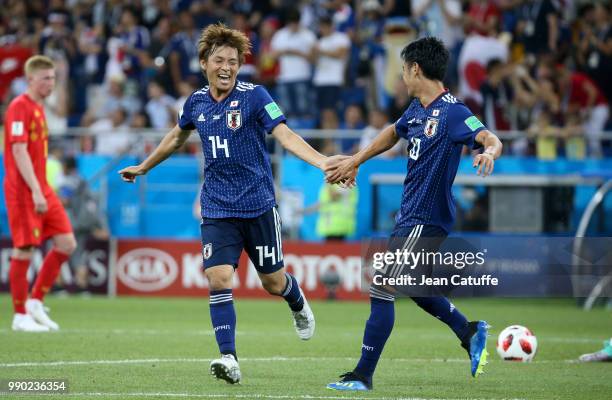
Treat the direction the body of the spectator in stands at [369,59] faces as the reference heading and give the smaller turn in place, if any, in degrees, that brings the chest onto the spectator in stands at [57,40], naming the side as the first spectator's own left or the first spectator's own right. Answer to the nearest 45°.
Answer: approximately 90° to the first spectator's own right

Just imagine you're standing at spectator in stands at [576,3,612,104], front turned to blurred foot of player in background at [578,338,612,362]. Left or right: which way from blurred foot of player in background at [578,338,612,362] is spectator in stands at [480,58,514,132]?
right

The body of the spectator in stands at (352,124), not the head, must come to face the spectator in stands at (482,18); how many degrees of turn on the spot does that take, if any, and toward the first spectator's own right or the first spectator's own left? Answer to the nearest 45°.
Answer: approximately 135° to the first spectator's own left

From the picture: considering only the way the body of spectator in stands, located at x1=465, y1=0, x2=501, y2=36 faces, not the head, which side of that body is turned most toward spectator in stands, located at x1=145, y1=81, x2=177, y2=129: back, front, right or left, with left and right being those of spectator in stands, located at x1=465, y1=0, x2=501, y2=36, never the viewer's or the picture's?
right

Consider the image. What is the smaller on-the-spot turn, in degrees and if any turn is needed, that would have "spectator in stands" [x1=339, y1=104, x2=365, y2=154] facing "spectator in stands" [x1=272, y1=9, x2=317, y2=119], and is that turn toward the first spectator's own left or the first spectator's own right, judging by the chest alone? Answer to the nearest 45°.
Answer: approximately 135° to the first spectator's own right

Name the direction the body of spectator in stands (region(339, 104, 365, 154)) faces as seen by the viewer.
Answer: toward the camera

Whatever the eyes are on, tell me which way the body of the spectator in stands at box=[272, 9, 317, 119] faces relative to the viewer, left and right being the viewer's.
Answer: facing the viewer

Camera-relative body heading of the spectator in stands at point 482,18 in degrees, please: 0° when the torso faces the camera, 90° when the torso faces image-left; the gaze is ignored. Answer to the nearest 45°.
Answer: approximately 0°

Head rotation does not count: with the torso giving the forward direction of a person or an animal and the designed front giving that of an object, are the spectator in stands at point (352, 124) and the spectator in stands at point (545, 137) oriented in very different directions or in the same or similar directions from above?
same or similar directions

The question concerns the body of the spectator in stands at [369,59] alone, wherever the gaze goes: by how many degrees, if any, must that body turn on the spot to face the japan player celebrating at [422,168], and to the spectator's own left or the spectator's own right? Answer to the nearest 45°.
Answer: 0° — they already face them

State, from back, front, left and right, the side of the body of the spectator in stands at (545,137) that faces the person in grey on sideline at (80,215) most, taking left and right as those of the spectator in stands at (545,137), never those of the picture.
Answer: right

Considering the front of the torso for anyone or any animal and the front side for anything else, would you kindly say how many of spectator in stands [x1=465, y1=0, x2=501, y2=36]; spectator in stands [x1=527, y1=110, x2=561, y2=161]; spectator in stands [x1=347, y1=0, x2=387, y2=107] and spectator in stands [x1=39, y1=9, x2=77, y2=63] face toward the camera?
4

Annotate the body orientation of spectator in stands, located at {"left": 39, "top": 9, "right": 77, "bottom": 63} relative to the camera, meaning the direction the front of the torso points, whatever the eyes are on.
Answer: toward the camera
